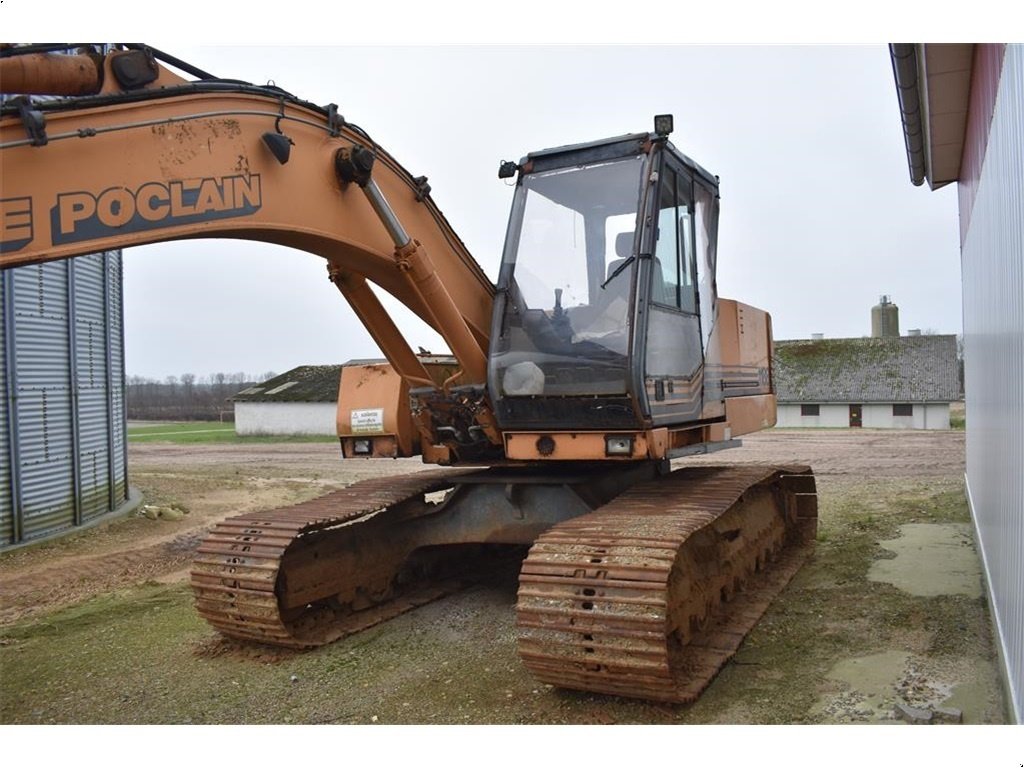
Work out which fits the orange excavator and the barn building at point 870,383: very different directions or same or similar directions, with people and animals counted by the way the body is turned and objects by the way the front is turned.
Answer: same or similar directions

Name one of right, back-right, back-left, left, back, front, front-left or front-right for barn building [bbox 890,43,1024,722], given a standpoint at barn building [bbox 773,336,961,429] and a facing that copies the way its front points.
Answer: front

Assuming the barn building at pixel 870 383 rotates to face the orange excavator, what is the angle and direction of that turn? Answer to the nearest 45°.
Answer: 0° — it already faces it

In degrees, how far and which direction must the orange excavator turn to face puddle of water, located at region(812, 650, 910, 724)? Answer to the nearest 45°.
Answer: approximately 90° to its left

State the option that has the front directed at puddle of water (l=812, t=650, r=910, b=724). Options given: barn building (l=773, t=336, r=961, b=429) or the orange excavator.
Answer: the barn building

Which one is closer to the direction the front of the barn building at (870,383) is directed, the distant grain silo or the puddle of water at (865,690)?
the puddle of water

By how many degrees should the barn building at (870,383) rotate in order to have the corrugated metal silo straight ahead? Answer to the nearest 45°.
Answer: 0° — it already faces it

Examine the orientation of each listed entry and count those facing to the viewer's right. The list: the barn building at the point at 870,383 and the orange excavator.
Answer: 0

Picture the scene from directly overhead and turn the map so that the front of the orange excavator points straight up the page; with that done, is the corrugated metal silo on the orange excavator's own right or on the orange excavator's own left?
on the orange excavator's own right

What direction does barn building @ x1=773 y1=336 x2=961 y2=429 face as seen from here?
toward the camera

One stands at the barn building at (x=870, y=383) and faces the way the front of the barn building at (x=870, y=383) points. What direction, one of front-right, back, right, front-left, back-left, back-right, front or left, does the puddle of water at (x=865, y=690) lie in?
front

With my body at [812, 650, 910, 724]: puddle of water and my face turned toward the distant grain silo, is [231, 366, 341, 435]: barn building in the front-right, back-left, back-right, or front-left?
front-left

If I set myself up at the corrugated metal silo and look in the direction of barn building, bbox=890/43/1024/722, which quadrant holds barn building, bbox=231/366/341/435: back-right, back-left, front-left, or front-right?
back-left

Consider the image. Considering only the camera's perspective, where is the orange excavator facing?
facing the viewer and to the left of the viewer

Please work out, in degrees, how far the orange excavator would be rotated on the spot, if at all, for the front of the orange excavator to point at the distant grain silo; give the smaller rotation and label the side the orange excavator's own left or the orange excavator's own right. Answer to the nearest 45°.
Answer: approximately 180°
